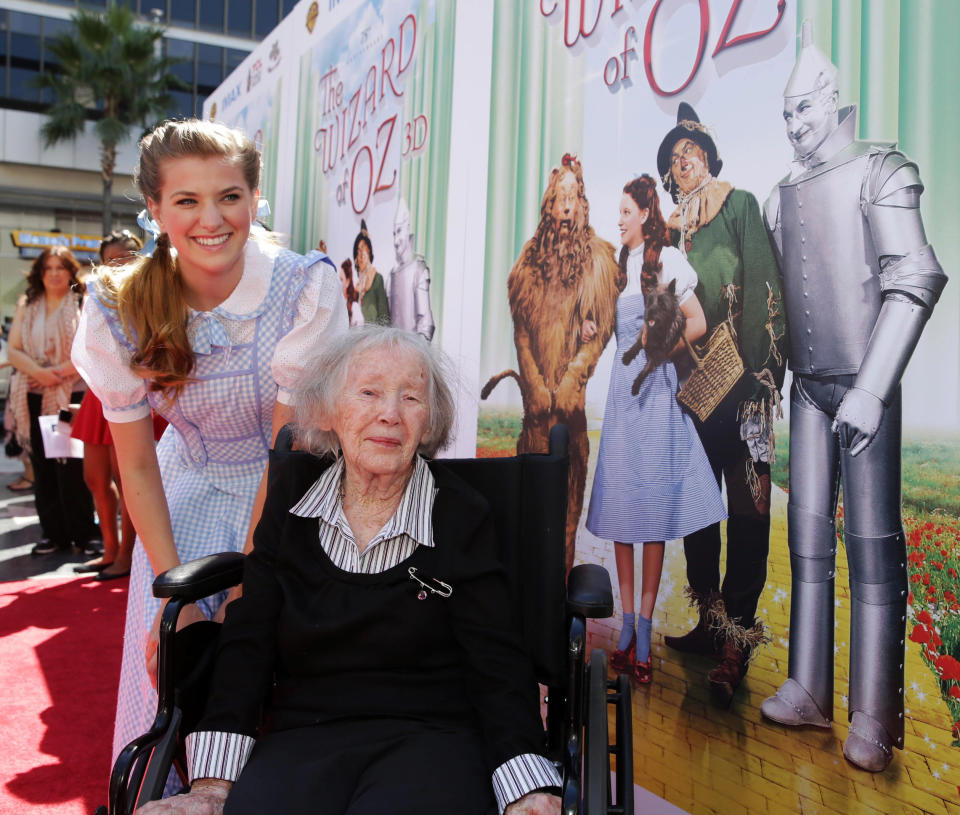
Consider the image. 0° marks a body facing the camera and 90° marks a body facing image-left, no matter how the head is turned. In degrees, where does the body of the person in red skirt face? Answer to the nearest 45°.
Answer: approximately 45°

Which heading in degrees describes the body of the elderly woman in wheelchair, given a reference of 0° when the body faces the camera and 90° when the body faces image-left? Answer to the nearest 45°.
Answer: approximately 0°

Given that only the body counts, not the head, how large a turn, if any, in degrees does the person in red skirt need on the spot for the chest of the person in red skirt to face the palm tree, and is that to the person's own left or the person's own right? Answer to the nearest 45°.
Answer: approximately 135° to the person's own right
